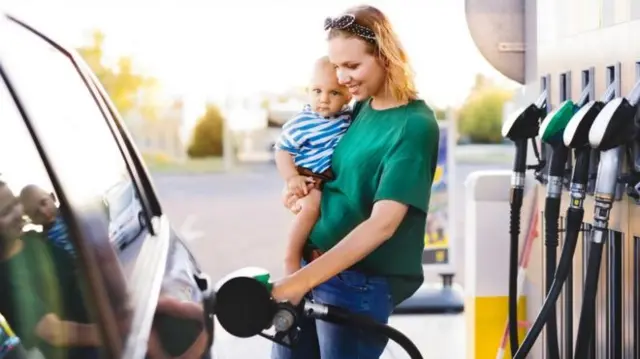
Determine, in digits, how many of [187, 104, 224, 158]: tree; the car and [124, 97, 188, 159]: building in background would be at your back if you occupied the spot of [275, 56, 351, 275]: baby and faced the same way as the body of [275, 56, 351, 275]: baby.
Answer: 2

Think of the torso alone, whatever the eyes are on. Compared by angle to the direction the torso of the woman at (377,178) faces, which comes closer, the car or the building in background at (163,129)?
the car

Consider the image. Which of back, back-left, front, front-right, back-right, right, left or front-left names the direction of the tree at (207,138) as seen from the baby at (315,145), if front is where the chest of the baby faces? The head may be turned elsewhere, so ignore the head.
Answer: back

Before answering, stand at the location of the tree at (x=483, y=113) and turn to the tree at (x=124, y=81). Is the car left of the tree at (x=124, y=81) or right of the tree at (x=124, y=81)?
left

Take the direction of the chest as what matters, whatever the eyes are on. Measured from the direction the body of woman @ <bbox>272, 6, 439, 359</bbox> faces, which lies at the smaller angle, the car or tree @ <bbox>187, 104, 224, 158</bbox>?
the car

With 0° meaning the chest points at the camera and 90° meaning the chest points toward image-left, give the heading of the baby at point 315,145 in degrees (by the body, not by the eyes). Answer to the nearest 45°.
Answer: approximately 0°
